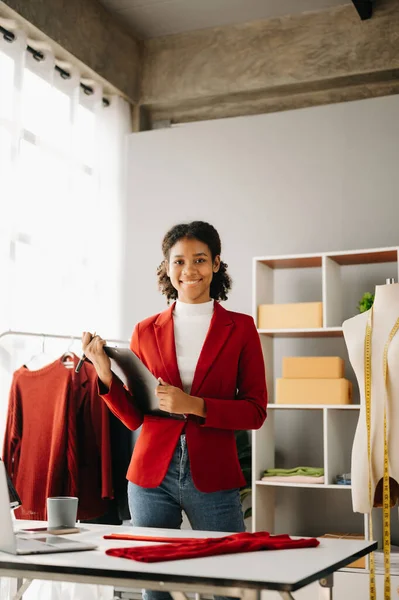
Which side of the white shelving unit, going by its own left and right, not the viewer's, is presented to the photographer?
front

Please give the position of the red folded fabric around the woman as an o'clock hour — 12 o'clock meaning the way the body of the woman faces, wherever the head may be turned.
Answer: The red folded fabric is roughly at 12 o'clock from the woman.

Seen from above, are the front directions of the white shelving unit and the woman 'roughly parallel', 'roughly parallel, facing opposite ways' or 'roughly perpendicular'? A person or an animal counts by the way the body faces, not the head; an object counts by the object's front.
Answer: roughly parallel

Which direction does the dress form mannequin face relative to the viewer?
toward the camera

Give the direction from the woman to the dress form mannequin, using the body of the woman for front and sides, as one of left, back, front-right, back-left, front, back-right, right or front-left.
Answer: back-left

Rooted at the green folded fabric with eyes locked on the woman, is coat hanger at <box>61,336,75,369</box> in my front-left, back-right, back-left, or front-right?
front-right

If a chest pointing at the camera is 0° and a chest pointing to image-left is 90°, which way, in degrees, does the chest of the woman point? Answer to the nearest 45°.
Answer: approximately 0°

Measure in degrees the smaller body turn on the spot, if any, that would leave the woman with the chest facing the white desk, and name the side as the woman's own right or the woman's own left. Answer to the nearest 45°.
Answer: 0° — they already face it

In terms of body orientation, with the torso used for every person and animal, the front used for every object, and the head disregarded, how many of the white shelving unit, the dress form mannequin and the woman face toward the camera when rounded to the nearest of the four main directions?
3

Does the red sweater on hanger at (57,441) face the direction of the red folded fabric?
no

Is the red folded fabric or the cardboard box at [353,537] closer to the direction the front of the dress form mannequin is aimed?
the red folded fabric

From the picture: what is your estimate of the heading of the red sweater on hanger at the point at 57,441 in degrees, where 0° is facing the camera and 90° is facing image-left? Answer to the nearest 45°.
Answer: approximately 45°

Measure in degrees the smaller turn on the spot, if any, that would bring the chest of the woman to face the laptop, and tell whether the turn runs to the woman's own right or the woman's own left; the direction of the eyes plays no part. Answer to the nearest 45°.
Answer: approximately 45° to the woman's own right

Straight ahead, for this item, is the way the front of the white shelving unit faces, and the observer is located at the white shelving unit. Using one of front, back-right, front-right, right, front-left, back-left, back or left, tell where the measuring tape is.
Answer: front

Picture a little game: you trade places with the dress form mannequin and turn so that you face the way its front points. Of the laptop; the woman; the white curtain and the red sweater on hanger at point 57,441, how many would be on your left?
0

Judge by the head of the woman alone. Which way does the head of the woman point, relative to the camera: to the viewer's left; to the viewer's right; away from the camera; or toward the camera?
toward the camera

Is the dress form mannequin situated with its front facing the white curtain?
no

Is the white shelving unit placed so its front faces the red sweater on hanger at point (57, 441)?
no

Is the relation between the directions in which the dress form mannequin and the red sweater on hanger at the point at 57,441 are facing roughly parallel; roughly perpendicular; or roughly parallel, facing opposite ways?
roughly parallel
